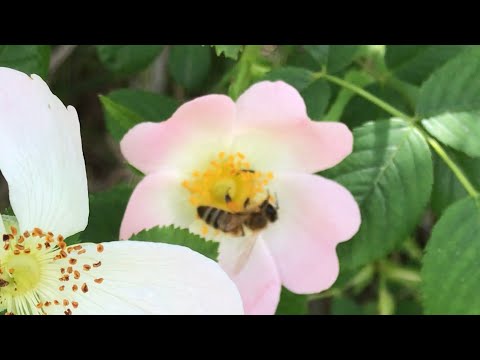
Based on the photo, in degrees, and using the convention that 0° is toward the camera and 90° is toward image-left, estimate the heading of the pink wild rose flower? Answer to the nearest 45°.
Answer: approximately 0°

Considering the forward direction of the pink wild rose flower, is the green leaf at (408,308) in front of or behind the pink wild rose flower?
behind

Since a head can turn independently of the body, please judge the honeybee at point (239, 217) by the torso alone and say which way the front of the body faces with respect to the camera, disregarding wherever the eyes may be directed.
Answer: to the viewer's right
